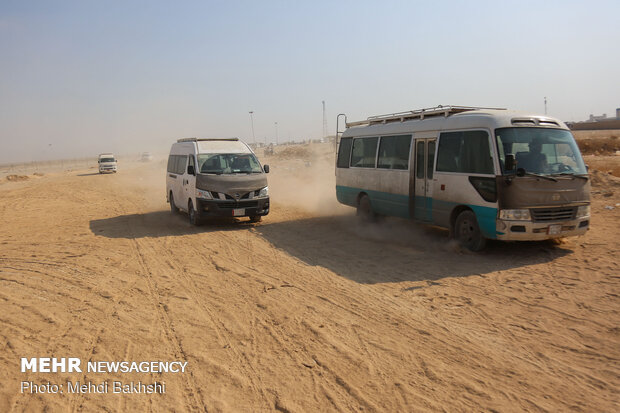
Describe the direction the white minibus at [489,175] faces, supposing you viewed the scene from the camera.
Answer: facing the viewer and to the right of the viewer

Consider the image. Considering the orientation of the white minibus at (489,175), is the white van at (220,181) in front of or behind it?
behind
